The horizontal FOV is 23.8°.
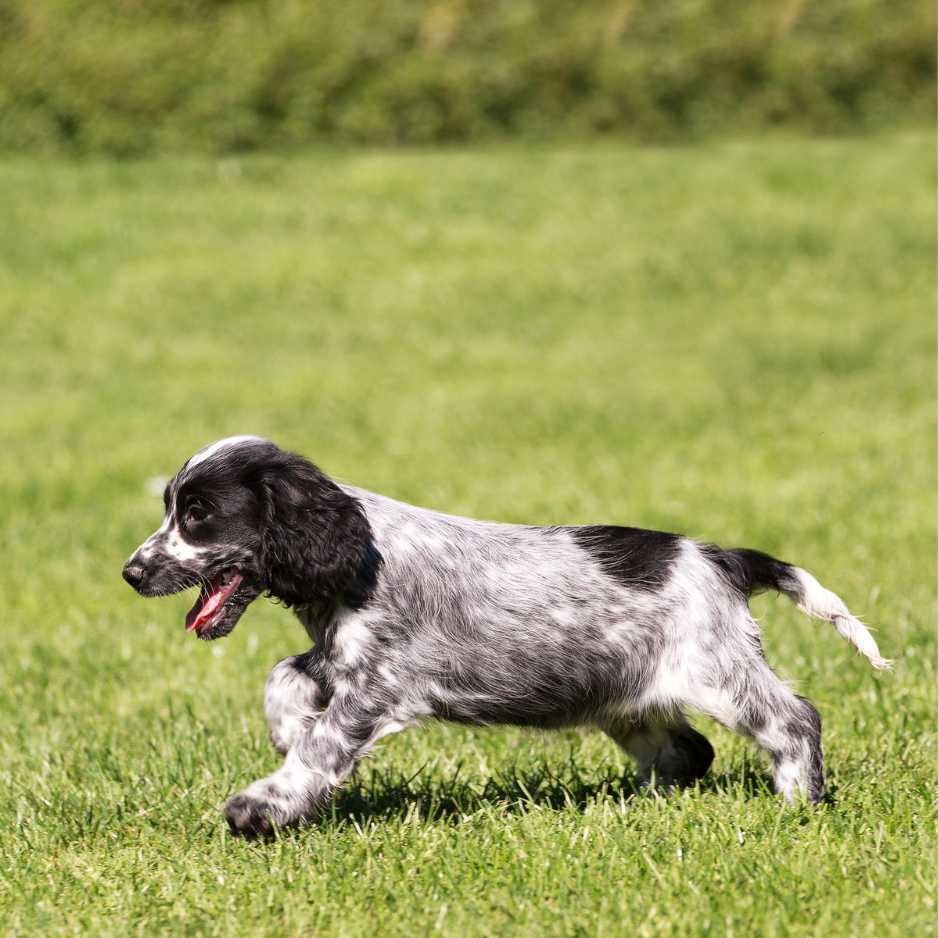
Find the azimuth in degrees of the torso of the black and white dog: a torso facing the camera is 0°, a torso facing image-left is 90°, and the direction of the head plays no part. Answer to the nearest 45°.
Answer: approximately 90°
